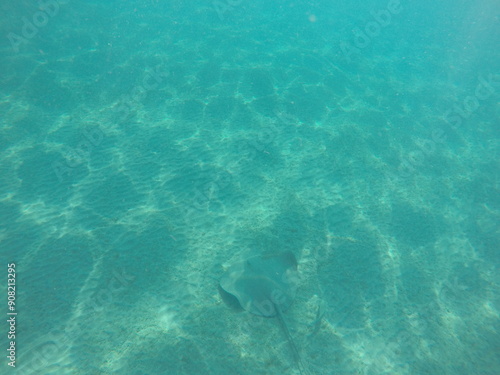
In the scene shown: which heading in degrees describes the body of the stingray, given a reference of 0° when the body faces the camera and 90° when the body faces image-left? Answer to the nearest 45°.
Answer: approximately 135°
